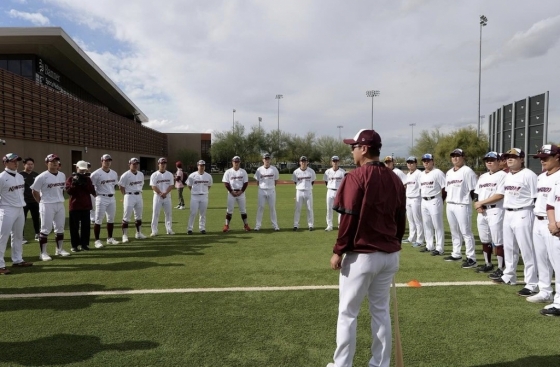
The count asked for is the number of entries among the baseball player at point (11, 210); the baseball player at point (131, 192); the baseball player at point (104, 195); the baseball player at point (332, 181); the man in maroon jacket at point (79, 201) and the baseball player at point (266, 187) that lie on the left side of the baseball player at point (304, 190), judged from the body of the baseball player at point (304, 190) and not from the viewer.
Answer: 1

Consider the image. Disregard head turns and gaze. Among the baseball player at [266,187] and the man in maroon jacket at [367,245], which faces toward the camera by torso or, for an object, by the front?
the baseball player

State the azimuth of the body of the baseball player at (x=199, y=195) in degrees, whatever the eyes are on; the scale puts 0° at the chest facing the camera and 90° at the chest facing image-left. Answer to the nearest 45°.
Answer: approximately 0°

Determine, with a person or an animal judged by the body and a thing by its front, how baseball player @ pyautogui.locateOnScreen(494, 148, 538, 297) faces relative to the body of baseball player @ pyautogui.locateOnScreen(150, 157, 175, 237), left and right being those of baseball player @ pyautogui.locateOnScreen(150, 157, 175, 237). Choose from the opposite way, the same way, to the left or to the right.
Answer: to the right

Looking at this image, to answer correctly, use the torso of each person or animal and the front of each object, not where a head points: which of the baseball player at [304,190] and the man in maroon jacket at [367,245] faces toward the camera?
the baseball player

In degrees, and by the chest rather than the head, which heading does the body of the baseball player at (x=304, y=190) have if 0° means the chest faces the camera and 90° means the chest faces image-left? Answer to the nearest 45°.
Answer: approximately 0°

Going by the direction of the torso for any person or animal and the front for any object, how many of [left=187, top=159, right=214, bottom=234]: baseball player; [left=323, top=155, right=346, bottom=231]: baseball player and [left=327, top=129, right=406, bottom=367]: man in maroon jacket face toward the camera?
2

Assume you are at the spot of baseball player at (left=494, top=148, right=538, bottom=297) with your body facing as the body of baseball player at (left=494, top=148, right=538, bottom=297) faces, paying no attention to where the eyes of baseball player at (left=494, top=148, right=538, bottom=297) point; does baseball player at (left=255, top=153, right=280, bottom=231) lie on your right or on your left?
on your right

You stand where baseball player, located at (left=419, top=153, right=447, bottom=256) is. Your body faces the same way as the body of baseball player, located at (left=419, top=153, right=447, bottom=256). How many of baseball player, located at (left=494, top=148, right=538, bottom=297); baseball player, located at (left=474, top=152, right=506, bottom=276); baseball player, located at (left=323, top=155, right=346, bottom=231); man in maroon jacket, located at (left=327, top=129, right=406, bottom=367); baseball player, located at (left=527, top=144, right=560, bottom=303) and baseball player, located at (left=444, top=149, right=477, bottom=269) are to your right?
1

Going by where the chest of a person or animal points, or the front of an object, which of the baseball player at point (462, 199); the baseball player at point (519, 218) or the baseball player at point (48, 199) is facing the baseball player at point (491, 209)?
the baseball player at point (48, 199)

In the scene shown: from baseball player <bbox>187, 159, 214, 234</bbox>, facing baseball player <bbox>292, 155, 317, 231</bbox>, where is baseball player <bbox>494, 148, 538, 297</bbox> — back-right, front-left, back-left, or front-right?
front-right

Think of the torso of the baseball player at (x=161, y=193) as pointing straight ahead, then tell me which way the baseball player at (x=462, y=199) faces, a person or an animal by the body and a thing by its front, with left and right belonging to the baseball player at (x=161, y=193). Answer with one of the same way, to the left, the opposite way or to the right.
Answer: to the right

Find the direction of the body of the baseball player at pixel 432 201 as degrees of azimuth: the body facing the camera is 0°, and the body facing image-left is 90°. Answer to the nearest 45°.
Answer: approximately 45°

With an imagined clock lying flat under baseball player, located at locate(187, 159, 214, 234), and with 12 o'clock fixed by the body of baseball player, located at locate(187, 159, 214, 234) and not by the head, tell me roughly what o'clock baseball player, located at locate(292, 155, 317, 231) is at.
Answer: baseball player, located at locate(292, 155, 317, 231) is roughly at 9 o'clock from baseball player, located at locate(187, 159, 214, 234).

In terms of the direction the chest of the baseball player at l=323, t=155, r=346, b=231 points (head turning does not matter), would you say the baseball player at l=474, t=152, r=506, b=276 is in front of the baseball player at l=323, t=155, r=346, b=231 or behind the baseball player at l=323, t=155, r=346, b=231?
in front

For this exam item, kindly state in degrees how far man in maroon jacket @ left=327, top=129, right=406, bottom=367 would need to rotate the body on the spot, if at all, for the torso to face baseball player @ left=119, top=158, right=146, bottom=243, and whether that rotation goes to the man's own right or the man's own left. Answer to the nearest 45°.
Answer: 0° — they already face them

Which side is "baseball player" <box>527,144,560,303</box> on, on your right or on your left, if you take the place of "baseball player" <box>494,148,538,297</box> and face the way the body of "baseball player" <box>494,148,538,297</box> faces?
on your left

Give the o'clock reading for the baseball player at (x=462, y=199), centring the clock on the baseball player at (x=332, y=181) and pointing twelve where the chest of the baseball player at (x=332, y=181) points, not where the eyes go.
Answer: the baseball player at (x=462, y=199) is roughly at 11 o'clock from the baseball player at (x=332, y=181).

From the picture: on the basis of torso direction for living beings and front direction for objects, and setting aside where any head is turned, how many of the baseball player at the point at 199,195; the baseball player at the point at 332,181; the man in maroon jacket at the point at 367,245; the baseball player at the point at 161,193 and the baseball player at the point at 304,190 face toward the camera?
4

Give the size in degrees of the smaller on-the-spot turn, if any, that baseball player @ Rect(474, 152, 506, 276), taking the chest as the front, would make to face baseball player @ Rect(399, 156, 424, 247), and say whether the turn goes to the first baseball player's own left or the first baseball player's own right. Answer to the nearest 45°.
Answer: approximately 90° to the first baseball player's own right

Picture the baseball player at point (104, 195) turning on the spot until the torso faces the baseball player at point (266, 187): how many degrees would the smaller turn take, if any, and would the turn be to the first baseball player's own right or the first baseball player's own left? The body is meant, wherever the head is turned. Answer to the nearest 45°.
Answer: approximately 45° to the first baseball player's own left

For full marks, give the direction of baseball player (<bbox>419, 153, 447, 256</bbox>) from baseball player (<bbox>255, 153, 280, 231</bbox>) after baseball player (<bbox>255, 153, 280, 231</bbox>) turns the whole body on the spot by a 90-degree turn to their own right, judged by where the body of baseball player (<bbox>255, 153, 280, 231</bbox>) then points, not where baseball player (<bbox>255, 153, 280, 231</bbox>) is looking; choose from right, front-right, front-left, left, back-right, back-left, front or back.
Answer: back-left

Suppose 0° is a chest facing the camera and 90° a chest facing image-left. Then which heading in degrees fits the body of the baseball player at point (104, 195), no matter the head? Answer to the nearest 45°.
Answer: approximately 315°

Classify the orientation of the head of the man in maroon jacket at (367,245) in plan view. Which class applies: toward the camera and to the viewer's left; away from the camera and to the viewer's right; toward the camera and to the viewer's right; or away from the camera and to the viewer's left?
away from the camera and to the viewer's left
